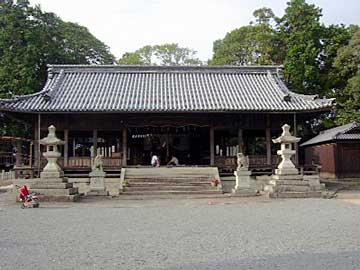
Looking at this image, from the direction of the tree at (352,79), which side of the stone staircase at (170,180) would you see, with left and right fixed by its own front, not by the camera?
left

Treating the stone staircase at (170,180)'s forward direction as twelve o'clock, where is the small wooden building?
The small wooden building is roughly at 8 o'clock from the stone staircase.

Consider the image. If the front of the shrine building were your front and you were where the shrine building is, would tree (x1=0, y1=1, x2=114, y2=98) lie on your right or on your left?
on your right

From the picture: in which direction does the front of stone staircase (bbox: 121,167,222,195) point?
toward the camera

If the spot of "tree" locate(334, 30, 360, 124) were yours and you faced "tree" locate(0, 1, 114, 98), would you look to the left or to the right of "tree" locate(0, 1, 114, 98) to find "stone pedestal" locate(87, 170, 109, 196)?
left

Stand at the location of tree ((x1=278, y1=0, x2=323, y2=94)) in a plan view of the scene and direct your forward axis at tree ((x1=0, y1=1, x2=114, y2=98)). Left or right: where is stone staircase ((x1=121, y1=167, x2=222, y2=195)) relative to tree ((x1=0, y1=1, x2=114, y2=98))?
left

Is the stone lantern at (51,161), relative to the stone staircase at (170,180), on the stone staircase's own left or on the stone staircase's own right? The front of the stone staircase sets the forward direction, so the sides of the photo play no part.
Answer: on the stone staircase's own right

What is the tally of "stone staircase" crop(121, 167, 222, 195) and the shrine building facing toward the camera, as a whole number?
2

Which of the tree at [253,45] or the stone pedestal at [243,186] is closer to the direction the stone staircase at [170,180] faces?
the stone pedestal

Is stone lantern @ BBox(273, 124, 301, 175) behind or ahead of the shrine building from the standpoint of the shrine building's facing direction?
ahead
